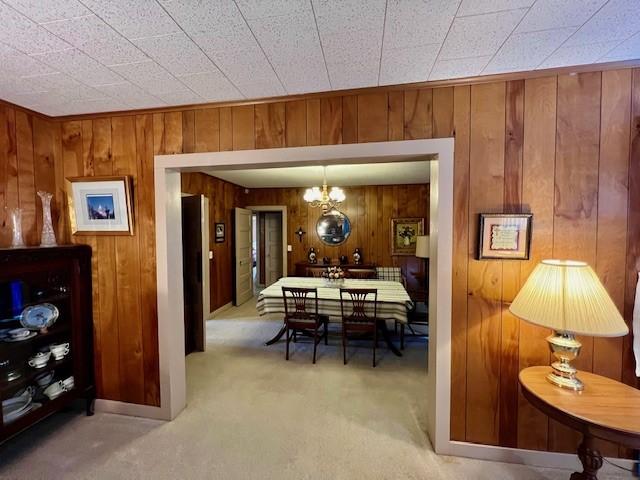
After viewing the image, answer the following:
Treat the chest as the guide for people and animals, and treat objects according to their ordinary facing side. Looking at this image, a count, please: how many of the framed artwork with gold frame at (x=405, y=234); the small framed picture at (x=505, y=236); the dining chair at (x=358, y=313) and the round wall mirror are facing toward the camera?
3

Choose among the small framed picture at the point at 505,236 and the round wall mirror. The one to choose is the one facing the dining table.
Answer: the round wall mirror

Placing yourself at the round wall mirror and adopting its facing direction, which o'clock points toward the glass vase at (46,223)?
The glass vase is roughly at 1 o'clock from the round wall mirror.

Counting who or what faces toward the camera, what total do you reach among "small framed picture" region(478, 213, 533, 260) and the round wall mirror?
2

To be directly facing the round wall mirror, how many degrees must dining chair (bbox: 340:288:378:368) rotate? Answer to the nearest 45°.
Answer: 0° — it already faces it

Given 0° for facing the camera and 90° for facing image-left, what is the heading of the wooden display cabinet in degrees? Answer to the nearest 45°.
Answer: approximately 315°

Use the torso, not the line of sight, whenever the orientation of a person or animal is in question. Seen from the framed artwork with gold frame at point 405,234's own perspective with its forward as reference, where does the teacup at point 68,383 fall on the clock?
The teacup is roughly at 1 o'clock from the framed artwork with gold frame.

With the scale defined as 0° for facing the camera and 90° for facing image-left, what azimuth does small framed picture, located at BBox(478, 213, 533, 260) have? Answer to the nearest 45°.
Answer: approximately 0°

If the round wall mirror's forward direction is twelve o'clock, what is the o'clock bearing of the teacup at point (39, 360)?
The teacup is roughly at 1 o'clock from the round wall mirror.

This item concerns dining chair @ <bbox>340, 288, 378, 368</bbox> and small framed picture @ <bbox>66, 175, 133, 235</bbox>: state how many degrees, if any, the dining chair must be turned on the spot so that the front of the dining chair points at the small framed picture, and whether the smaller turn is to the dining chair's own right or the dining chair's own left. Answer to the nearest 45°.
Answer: approximately 135° to the dining chair's own left

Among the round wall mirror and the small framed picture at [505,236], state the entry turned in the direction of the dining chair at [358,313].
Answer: the round wall mirror

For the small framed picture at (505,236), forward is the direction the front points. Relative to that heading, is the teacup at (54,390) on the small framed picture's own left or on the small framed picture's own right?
on the small framed picture's own right

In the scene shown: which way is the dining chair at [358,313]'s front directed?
away from the camera

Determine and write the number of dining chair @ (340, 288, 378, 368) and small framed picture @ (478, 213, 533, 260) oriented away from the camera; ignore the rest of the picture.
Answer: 1
